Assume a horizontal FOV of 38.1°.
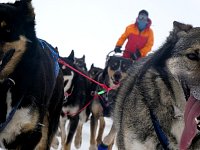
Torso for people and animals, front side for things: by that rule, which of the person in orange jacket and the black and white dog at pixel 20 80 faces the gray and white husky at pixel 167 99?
the person in orange jacket

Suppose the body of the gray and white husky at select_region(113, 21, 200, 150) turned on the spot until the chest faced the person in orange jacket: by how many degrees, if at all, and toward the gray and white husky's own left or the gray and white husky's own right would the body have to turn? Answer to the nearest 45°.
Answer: approximately 135° to the gray and white husky's own left

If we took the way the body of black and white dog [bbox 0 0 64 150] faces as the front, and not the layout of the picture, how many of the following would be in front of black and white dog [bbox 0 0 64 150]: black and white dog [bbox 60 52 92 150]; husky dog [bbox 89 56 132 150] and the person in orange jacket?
0

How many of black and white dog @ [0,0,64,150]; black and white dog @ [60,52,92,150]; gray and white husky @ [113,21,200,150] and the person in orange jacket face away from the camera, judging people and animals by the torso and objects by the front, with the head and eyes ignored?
0

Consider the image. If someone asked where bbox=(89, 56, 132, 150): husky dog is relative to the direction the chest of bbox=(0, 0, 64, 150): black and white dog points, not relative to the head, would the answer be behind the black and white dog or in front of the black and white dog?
behind

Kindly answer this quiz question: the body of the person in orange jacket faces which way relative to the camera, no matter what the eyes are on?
toward the camera

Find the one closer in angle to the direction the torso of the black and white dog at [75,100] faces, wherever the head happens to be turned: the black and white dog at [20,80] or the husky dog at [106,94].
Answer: the black and white dog

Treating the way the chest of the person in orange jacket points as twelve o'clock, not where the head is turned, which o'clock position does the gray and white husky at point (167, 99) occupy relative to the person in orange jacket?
The gray and white husky is roughly at 12 o'clock from the person in orange jacket.

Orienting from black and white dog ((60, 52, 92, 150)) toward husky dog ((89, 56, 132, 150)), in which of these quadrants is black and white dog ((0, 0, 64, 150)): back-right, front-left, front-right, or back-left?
back-right

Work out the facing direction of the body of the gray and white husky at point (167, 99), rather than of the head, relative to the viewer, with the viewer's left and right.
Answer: facing the viewer and to the right of the viewer

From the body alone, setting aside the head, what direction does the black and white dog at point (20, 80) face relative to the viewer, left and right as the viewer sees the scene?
facing the viewer and to the left of the viewer

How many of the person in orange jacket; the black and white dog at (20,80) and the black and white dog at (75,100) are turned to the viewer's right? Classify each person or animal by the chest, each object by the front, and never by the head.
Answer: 0

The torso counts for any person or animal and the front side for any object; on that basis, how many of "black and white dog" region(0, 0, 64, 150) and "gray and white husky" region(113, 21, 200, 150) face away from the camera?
0
